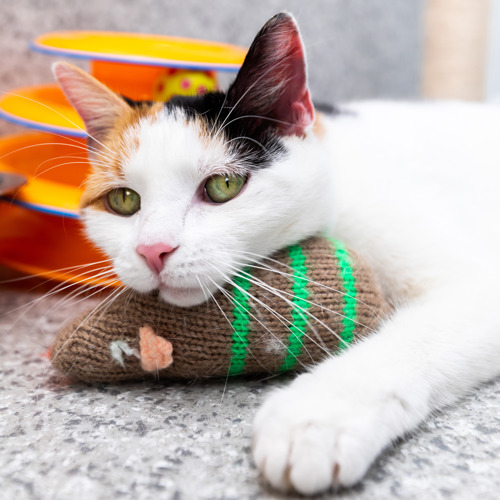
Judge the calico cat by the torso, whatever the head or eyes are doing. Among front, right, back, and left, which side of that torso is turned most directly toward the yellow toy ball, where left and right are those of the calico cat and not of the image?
right

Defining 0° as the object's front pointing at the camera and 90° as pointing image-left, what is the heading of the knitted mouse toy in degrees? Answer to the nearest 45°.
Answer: approximately 90°

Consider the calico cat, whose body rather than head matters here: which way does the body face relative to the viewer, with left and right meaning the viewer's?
facing the viewer and to the left of the viewer
